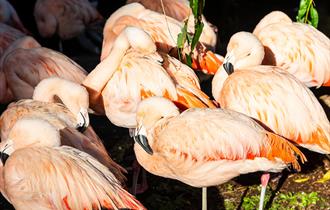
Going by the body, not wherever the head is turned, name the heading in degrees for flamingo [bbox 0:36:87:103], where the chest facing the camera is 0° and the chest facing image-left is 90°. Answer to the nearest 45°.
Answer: approximately 90°

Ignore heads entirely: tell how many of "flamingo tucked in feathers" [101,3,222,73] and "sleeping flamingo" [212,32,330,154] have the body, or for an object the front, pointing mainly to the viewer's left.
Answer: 2

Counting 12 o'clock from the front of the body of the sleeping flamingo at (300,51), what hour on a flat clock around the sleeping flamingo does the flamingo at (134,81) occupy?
The flamingo is roughly at 11 o'clock from the sleeping flamingo.

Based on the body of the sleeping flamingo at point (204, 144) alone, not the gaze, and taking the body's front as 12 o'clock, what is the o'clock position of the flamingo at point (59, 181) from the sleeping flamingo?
The flamingo is roughly at 11 o'clock from the sleeping flamingo.

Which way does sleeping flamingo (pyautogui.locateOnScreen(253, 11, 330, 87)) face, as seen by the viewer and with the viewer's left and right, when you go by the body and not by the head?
facing to the left of the viewer

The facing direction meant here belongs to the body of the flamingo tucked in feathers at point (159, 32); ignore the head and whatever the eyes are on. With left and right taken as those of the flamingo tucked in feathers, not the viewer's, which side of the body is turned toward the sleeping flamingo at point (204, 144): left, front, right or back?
left

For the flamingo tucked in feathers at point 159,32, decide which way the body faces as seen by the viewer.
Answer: to the viewer's left

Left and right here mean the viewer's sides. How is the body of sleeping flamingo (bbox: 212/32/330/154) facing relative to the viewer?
facing to the left of the viewer

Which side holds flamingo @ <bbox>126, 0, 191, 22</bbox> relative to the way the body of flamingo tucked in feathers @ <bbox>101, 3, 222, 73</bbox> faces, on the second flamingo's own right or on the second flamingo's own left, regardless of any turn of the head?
on the second flamingo's own right

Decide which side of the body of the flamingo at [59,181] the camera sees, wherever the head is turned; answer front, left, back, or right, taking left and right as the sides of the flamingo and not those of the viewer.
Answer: left

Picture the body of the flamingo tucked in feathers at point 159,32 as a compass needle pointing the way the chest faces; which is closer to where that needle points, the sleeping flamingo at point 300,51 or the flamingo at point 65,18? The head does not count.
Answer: the flamingo

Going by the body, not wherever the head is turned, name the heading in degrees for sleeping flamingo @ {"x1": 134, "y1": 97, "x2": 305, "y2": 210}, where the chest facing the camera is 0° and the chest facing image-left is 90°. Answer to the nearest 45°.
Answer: approximately 90°

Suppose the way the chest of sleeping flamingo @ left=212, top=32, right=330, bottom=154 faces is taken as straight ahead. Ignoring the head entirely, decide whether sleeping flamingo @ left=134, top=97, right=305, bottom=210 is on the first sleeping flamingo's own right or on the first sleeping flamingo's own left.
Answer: on the first sleeping flamingo's own left
